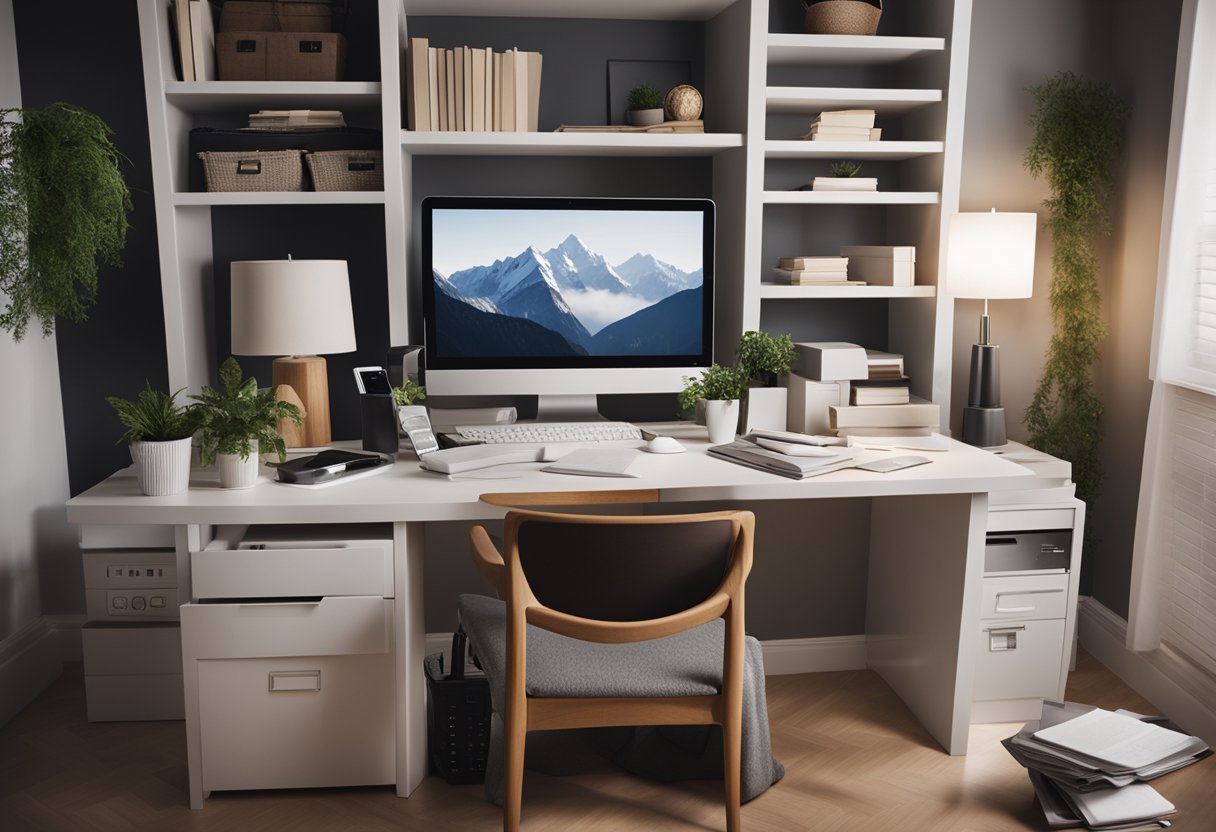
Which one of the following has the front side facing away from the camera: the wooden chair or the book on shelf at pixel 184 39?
the wooden chair

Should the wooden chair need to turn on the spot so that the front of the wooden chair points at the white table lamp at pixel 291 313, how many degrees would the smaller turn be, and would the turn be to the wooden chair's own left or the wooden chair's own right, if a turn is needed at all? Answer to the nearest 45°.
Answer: approximately 45° to the wooden chair's own left

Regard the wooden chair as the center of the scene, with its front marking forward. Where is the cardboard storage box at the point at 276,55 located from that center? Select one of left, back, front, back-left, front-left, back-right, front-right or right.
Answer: front-left

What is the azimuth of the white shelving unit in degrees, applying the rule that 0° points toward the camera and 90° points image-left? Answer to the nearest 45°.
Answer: approximately 0°

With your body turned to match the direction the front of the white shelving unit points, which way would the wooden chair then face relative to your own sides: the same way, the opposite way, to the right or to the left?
the opposite way

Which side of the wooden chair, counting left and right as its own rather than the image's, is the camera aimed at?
back
